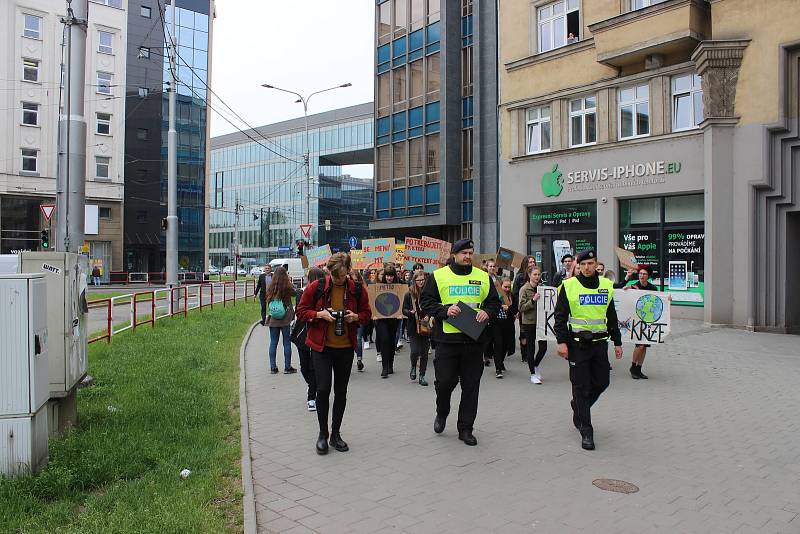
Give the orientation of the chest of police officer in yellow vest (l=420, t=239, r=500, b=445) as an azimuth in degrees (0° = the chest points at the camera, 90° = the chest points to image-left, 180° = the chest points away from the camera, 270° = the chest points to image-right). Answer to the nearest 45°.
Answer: approximately 0°

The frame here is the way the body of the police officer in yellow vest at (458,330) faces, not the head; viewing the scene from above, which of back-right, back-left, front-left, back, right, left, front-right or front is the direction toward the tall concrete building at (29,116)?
back-right

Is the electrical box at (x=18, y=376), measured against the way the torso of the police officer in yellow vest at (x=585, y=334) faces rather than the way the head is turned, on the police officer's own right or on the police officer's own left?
on the police officer's own right

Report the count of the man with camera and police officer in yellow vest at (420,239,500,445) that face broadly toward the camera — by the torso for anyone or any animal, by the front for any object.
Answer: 2

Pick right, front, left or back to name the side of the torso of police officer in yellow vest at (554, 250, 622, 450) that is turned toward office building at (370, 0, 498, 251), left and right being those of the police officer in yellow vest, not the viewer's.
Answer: back

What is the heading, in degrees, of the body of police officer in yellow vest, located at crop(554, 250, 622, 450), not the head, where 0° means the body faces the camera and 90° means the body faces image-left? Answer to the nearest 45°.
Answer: approximately 0°

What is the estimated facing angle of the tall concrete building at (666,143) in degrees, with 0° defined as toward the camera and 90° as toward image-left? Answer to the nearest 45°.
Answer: approximately 45°

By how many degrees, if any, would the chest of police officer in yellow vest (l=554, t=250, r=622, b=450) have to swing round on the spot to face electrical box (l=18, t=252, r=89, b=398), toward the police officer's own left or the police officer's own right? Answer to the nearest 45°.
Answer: approximately 90° to the police officer's own right
